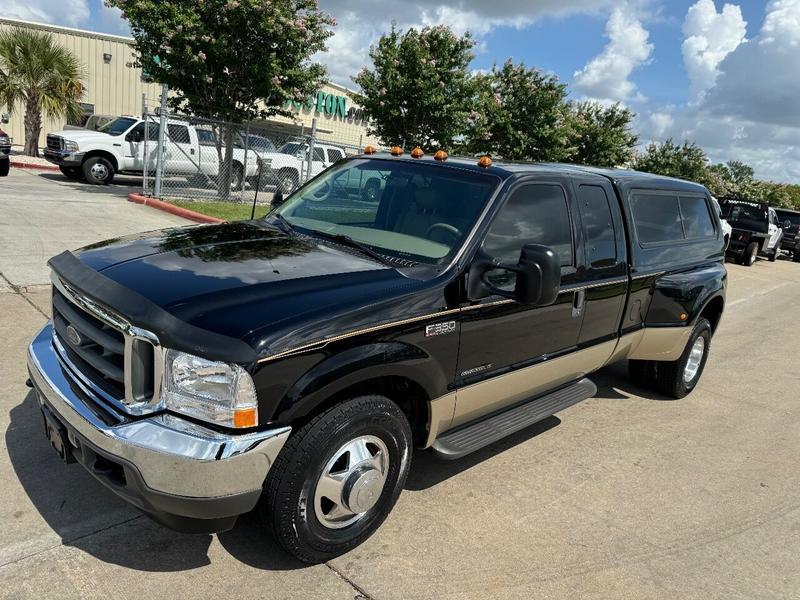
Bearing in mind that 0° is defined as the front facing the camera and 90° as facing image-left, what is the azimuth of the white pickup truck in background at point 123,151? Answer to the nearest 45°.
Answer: approximately 45°

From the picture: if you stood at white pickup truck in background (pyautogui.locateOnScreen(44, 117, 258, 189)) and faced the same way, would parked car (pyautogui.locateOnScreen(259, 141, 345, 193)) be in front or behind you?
behind

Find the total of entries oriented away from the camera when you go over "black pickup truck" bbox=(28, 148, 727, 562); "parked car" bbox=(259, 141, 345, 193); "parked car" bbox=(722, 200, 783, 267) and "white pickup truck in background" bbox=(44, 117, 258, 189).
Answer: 1

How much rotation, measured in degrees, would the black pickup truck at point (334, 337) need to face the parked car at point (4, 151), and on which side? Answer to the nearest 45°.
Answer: approximately 90° to its right

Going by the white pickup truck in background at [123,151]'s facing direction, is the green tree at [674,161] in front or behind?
behind

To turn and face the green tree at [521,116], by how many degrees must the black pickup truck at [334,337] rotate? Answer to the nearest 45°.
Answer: approximately 135° to its right

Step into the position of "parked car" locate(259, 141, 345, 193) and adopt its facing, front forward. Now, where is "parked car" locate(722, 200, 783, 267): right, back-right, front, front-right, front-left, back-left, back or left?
back-left

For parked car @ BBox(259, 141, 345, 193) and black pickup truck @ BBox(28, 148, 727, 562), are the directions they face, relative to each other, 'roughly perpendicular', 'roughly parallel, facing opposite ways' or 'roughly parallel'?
roughly parallel

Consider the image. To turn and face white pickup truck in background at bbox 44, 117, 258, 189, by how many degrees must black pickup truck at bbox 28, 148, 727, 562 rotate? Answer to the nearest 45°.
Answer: approximately 90° to its right

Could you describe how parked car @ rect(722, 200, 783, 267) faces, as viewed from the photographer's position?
facing away from the viewer and to the right of the viewer
